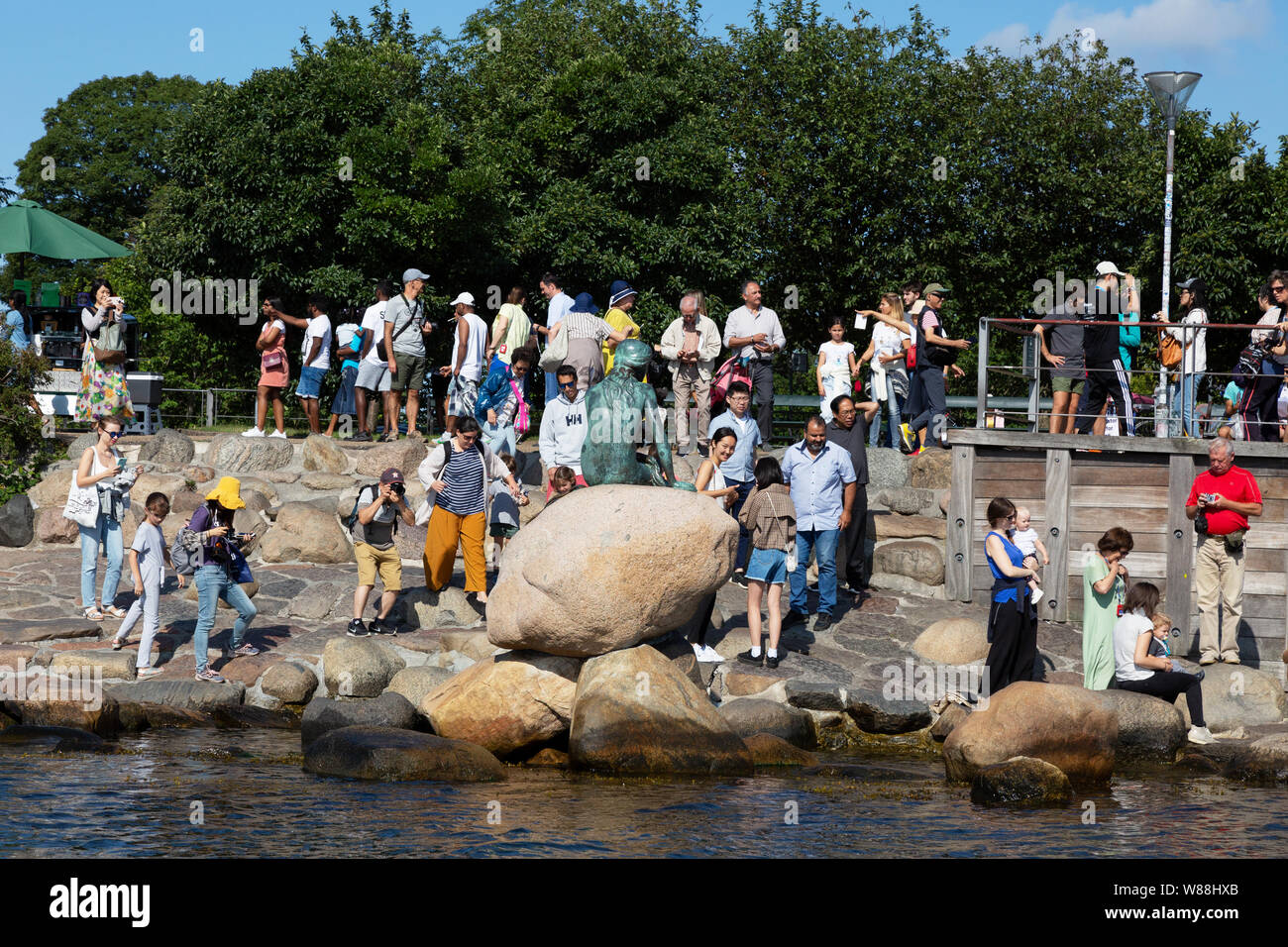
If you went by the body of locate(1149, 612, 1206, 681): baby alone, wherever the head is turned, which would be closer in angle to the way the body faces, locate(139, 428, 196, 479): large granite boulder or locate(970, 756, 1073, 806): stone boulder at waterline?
the stone boulder at waterline

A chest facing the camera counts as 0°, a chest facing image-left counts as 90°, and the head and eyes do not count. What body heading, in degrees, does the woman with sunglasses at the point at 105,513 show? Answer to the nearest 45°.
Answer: approximately 315°

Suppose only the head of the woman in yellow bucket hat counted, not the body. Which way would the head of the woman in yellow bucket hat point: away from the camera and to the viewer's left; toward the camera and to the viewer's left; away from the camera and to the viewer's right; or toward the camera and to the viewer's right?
toward the camera and to the viewer's right

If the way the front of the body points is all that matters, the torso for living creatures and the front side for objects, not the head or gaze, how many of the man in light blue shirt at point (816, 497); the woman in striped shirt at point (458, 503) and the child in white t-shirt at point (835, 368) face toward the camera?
3

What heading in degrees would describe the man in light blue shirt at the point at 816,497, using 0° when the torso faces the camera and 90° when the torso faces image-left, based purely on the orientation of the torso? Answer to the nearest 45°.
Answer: approximately 0°

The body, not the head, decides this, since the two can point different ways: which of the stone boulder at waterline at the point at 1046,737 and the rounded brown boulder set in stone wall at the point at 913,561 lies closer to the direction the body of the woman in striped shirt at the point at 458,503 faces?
the stone boulder at waterline

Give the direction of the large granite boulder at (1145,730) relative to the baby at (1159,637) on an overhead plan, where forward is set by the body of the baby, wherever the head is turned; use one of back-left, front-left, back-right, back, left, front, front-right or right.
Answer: front-right

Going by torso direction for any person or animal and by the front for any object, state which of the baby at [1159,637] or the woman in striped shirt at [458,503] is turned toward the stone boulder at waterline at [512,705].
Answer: the woman in striped shirt

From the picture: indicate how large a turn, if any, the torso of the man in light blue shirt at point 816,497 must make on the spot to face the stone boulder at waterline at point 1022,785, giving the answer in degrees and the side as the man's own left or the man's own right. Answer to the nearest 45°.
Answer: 0° — they already face it

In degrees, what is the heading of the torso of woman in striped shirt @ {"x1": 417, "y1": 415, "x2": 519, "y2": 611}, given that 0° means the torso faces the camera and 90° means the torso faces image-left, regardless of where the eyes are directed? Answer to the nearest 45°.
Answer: approximately 0°

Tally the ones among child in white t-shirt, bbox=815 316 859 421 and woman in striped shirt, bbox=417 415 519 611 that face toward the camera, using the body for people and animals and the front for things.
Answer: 2

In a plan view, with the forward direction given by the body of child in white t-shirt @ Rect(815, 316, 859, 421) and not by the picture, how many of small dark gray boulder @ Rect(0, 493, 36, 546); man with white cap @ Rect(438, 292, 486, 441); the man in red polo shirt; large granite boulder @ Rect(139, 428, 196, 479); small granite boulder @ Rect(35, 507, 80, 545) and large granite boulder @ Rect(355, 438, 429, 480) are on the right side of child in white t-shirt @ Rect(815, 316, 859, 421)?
5
